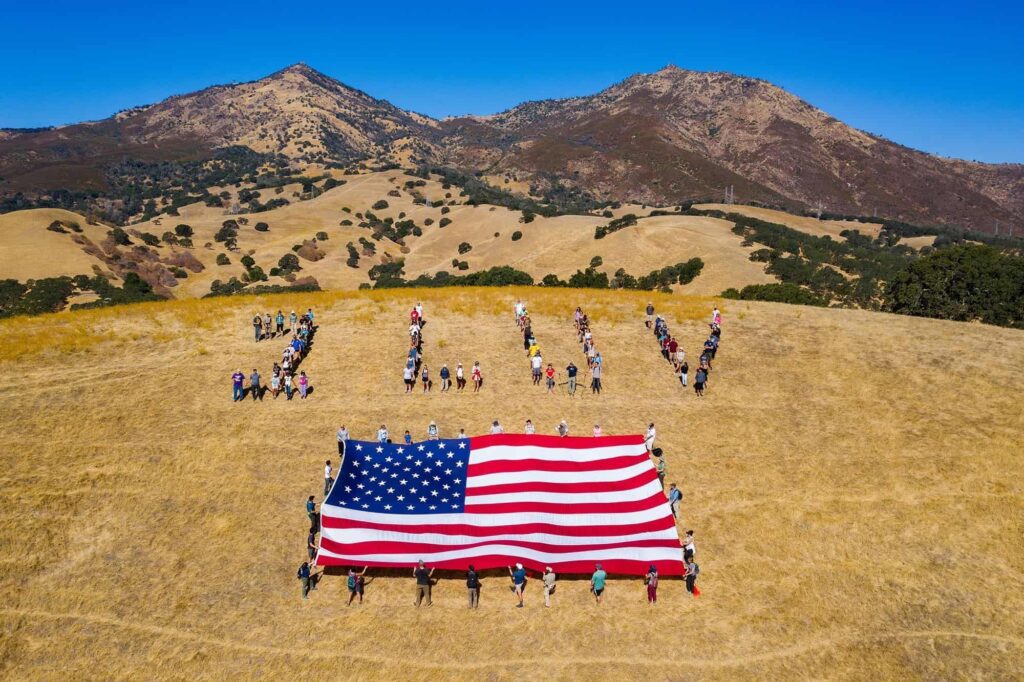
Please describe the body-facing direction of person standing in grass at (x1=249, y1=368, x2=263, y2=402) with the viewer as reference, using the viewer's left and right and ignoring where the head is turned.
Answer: facing the viewer

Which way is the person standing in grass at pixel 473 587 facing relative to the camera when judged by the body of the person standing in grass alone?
away from the camera

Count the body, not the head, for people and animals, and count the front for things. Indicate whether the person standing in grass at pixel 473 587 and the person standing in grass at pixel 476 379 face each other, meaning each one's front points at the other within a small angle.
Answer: yes

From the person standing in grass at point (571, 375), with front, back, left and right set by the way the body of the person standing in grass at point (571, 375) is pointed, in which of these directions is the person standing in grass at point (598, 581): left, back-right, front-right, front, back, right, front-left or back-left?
front

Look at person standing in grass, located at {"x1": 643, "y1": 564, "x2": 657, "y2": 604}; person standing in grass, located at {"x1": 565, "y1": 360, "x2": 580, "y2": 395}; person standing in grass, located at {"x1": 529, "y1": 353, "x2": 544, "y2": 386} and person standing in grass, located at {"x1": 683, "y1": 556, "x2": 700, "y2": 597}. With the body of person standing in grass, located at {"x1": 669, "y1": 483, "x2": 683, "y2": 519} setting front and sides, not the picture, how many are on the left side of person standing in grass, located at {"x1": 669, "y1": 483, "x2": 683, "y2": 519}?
2

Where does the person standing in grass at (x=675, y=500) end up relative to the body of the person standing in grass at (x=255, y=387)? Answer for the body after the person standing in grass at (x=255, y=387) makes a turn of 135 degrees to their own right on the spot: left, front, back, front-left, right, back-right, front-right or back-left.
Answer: back

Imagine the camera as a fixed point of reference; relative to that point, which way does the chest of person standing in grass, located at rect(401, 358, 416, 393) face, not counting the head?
toward the camera

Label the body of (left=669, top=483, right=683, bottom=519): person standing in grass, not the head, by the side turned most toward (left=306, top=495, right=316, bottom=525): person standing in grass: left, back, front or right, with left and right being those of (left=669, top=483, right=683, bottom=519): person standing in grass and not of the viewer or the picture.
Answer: front

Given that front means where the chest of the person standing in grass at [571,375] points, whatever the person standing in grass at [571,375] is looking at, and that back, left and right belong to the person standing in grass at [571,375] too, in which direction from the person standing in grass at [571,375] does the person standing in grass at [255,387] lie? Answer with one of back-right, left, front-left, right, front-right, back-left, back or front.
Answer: right

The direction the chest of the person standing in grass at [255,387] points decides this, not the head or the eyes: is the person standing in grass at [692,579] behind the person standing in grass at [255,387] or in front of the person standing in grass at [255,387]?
in front

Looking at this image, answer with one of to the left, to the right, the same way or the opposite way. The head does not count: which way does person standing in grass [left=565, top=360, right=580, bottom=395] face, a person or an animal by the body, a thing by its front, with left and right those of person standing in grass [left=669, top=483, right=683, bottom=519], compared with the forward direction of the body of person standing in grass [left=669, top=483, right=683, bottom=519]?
to the left

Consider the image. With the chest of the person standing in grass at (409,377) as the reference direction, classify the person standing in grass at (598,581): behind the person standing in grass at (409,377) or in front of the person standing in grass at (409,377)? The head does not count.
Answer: in front

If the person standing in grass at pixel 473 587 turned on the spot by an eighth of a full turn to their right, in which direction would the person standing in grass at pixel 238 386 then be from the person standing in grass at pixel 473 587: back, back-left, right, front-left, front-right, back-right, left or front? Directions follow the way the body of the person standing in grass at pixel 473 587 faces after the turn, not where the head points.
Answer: left

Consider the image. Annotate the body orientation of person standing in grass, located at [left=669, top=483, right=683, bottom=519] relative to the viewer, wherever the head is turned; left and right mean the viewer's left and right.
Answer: facing to the left of the viewer

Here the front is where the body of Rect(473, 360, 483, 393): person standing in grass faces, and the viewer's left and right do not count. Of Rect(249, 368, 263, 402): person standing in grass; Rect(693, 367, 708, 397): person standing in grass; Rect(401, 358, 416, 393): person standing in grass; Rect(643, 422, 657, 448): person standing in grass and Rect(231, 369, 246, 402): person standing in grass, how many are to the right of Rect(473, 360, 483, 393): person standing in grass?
3

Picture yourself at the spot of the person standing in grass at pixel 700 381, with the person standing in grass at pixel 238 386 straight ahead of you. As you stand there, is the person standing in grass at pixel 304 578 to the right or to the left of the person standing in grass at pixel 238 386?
left

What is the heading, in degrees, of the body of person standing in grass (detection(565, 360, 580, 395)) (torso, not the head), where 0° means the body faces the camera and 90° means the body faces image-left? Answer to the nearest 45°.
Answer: approximately 0°

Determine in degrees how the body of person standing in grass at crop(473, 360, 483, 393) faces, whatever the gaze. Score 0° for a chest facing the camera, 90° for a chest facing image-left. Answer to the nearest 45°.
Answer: approximately 0°
